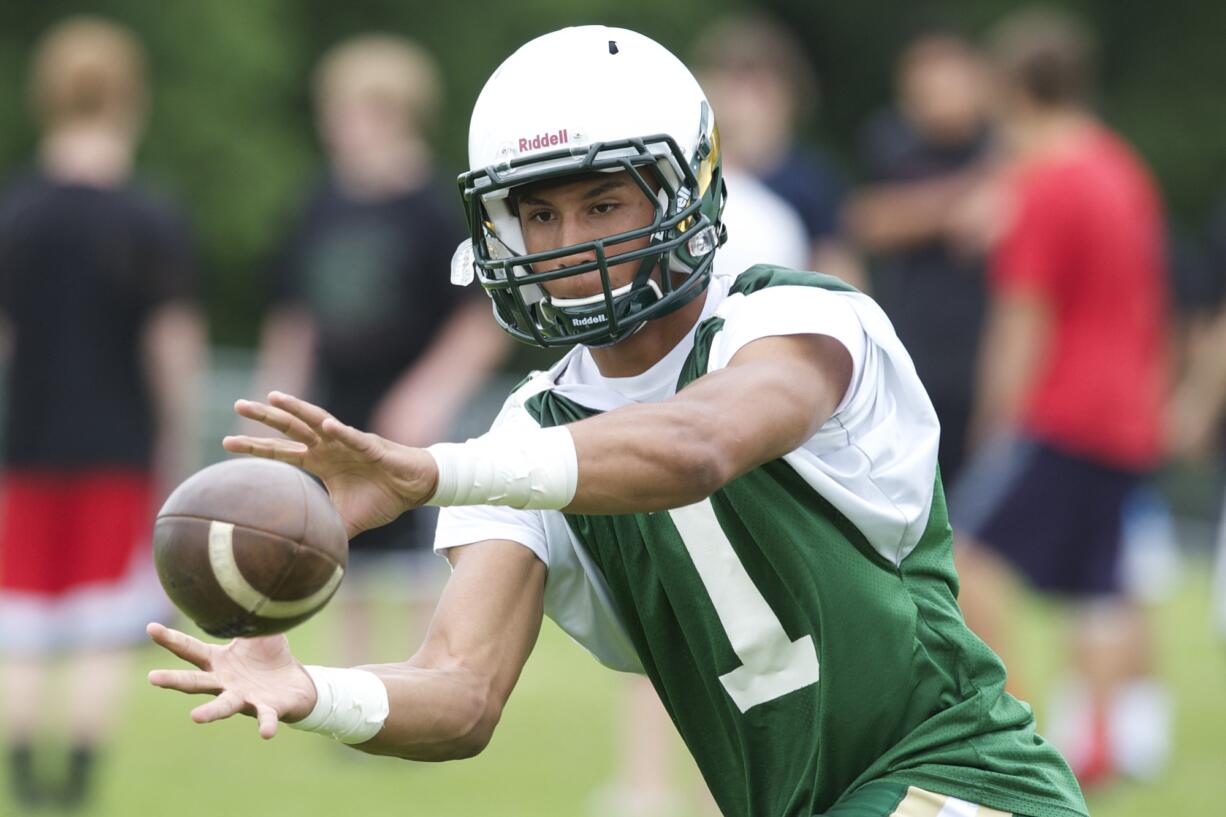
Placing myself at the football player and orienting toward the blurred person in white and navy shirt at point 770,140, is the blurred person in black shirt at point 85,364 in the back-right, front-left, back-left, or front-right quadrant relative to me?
front-left

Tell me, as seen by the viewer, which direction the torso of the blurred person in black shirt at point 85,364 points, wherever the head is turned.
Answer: away from the camera

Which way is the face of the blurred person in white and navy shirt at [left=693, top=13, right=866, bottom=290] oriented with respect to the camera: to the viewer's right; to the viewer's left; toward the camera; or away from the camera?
toward the camera

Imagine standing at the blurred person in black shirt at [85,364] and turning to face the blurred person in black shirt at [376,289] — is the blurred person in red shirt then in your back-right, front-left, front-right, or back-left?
front-right

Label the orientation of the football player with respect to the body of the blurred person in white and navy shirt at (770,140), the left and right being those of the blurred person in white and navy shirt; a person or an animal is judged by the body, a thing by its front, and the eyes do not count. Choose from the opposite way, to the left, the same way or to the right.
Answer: the same way

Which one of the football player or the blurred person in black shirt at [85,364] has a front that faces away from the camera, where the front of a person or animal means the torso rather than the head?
the blurred person in black shirt

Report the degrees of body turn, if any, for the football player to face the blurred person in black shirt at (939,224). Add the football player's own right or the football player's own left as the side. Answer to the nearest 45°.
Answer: approximately 135° to the football player's own right

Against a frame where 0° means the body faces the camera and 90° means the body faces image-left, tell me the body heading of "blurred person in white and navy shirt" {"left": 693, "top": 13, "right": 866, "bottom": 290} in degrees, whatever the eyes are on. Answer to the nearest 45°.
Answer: approximately 45°

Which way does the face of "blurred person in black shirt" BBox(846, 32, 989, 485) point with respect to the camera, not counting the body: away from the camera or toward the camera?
toward the camera

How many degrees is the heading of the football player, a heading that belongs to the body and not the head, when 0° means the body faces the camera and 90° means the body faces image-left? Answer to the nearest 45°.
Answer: approximately 45°

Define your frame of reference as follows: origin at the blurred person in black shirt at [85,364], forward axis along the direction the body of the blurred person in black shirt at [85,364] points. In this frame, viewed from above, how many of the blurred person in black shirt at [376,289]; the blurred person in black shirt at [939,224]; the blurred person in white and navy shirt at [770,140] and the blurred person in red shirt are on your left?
0

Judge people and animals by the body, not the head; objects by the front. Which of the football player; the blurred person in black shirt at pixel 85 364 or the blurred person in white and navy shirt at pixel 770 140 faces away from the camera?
the blurred person in black shirt at pixel 85 364

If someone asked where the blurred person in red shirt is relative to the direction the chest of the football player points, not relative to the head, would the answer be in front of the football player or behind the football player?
behind

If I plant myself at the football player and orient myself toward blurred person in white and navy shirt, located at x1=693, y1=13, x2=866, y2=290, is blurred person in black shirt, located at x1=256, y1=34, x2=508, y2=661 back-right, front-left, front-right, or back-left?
front-left

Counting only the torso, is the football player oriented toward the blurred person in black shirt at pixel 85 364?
no

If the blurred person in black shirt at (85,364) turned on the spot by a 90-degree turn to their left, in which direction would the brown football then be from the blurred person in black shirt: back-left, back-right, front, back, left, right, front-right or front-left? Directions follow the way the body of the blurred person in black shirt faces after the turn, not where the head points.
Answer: left
